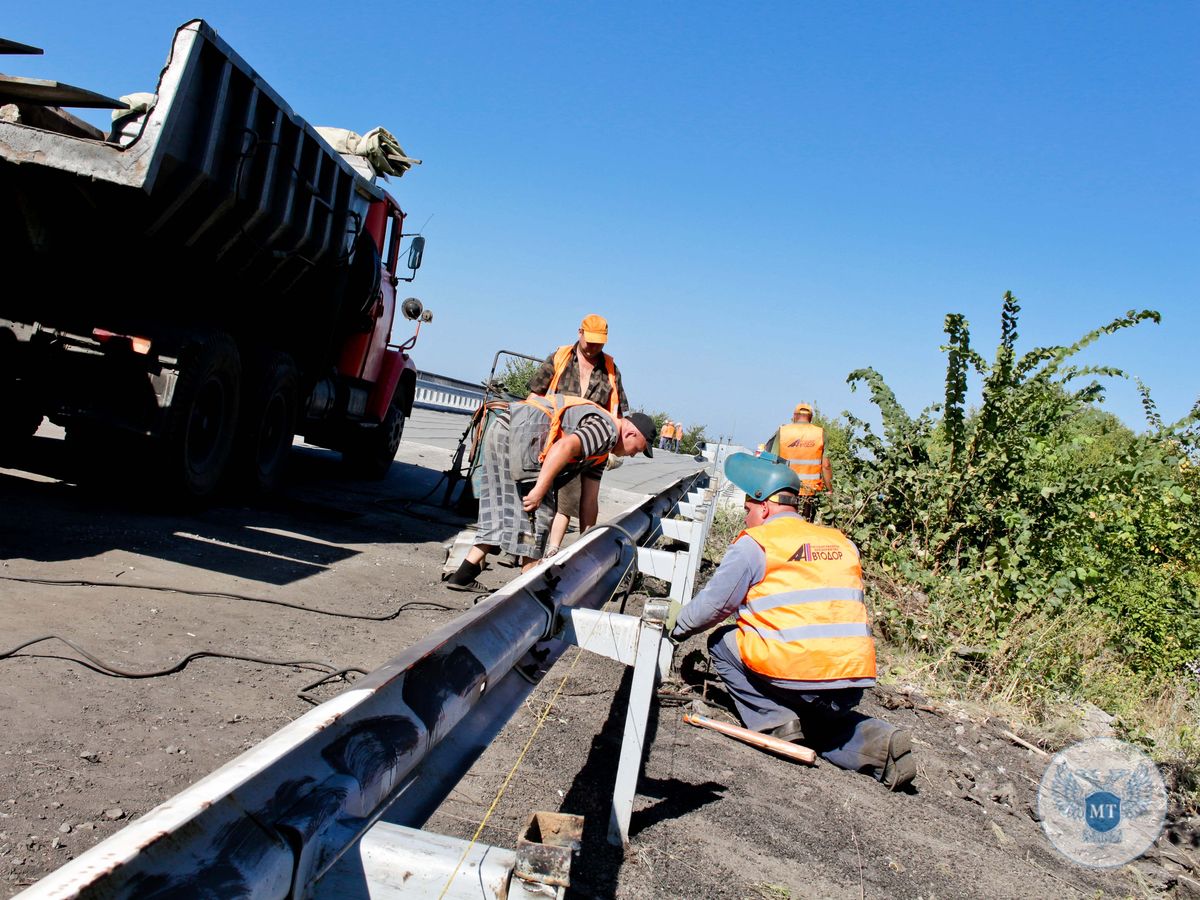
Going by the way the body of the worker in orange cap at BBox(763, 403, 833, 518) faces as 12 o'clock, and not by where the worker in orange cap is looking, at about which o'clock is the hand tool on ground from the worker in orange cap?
The hand tool on ground is roughly at 6 o'clock from the worker in orange cap.

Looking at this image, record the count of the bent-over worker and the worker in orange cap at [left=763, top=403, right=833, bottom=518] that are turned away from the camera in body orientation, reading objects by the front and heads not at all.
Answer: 1

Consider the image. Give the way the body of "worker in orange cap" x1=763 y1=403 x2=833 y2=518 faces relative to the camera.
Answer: away from the camera

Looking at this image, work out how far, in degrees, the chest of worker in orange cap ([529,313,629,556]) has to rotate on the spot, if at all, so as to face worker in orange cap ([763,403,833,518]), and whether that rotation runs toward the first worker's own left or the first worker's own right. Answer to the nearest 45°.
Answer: approximately 135° to the first worker's own left

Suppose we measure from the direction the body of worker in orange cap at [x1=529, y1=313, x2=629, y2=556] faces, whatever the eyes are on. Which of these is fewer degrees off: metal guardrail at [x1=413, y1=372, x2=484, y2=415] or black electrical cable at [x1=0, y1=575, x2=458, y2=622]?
the black electrical cable

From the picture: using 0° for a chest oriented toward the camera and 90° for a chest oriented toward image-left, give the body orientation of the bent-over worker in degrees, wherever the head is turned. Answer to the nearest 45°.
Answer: approximately 270°

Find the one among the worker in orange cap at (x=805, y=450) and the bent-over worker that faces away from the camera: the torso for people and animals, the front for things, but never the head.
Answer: the worker in orange cap

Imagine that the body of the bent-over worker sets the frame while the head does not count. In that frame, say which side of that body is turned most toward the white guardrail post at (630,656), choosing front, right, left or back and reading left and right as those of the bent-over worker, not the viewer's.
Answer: right

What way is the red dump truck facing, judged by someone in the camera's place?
facing away from the viewer and to the right of the viewer

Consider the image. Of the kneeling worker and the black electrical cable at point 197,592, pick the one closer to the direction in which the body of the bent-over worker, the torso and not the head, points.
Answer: the kneeling worker

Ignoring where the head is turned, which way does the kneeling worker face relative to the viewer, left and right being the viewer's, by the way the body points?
facing away from the viewer and to the left of the viewer

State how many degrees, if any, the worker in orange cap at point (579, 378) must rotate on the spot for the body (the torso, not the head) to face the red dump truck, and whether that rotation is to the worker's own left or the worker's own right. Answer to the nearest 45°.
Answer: approximately 90° to the worker's own right

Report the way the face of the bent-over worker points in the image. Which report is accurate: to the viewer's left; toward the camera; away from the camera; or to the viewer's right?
to the viewer's right

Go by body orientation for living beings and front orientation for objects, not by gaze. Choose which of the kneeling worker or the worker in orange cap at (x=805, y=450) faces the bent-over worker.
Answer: the kneeling worker

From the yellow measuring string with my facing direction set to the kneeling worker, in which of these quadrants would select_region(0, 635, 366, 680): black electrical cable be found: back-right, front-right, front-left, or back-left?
back-left

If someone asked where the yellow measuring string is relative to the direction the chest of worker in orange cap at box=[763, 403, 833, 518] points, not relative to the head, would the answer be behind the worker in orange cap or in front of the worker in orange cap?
behind
